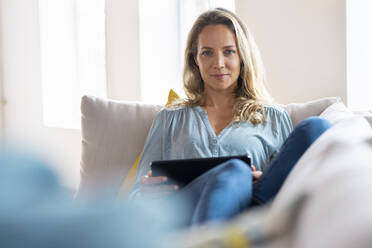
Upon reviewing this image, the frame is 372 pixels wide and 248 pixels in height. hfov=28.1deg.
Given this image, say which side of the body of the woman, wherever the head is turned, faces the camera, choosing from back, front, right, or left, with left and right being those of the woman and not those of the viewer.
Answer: front

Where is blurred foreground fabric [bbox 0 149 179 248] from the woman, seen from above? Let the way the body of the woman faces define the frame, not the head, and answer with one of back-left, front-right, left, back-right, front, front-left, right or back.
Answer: front

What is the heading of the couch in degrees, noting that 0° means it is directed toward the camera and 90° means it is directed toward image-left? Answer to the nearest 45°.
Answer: approximately 45°
